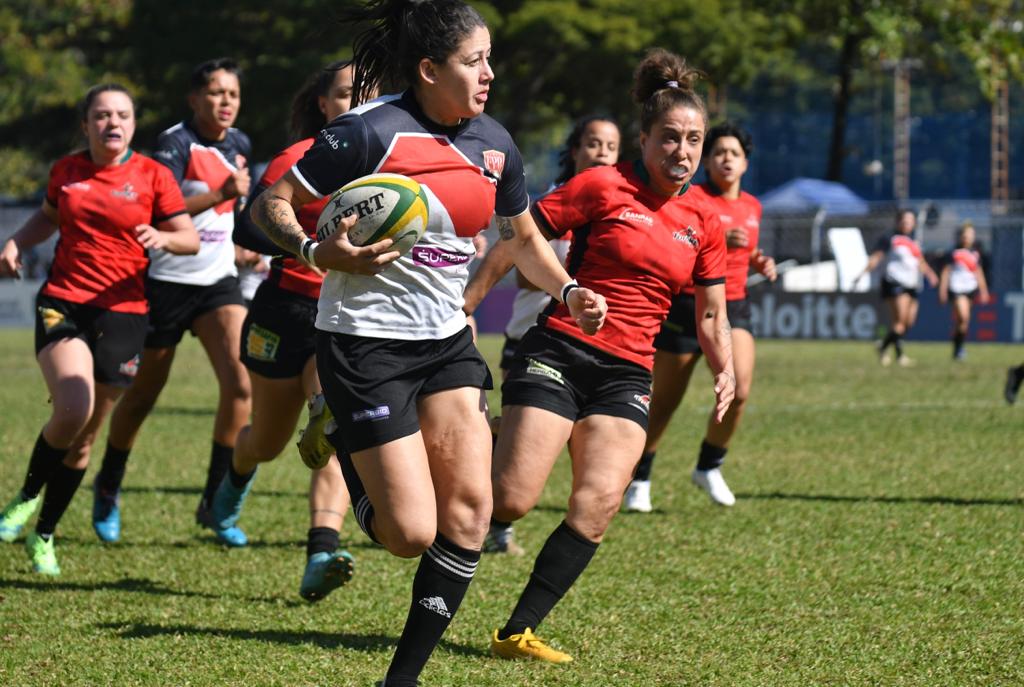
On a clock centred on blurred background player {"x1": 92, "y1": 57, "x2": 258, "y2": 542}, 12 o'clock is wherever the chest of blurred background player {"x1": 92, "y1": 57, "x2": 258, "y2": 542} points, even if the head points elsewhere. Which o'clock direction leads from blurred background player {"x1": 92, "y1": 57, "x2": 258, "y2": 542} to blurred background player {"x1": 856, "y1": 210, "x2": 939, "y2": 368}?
blurred background player {"x1": 856, "y1": 210, "x2": 939, "y2": 368} is roughly at 9 o'clock from blurred background player {"x1": 92, "y1": 57, "x2": 258, "y2": 542}.

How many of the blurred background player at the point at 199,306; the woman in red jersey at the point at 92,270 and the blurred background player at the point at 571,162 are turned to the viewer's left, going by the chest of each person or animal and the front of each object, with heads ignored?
0

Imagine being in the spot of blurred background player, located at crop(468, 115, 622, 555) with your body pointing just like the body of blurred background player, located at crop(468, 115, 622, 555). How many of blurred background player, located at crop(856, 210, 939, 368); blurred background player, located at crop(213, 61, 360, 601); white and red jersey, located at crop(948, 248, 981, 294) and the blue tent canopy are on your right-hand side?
1

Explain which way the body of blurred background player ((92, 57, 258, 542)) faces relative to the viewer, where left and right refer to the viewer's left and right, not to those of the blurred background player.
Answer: facing the viewer and to the right of the viewer

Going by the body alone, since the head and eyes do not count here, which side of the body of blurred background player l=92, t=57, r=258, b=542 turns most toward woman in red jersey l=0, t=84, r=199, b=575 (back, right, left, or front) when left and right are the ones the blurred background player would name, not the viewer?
right

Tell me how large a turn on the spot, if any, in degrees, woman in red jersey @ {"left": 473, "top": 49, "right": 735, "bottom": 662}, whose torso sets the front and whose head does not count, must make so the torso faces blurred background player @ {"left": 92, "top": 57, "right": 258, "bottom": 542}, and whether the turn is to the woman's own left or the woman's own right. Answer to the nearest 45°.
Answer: approximately 180°

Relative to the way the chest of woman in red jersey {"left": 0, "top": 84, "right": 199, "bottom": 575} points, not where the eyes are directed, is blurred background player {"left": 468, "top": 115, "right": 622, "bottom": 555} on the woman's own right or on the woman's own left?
on the woman's own left

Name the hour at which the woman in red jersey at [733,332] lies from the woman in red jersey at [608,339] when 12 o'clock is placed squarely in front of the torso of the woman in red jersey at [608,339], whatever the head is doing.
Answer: the woman in red jersey at [733,332] is roughly at 8 o'clock from the woman in red jersey at [608,339].

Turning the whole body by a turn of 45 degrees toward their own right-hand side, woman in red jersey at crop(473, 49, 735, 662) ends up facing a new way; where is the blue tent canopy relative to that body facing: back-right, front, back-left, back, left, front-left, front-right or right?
back

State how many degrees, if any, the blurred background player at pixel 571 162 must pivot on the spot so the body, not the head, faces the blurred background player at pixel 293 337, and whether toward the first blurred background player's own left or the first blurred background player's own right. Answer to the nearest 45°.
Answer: approximately 90° to the first blurred background player's own right

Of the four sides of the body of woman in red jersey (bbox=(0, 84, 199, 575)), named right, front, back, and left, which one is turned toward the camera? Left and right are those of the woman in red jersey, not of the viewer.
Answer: front
